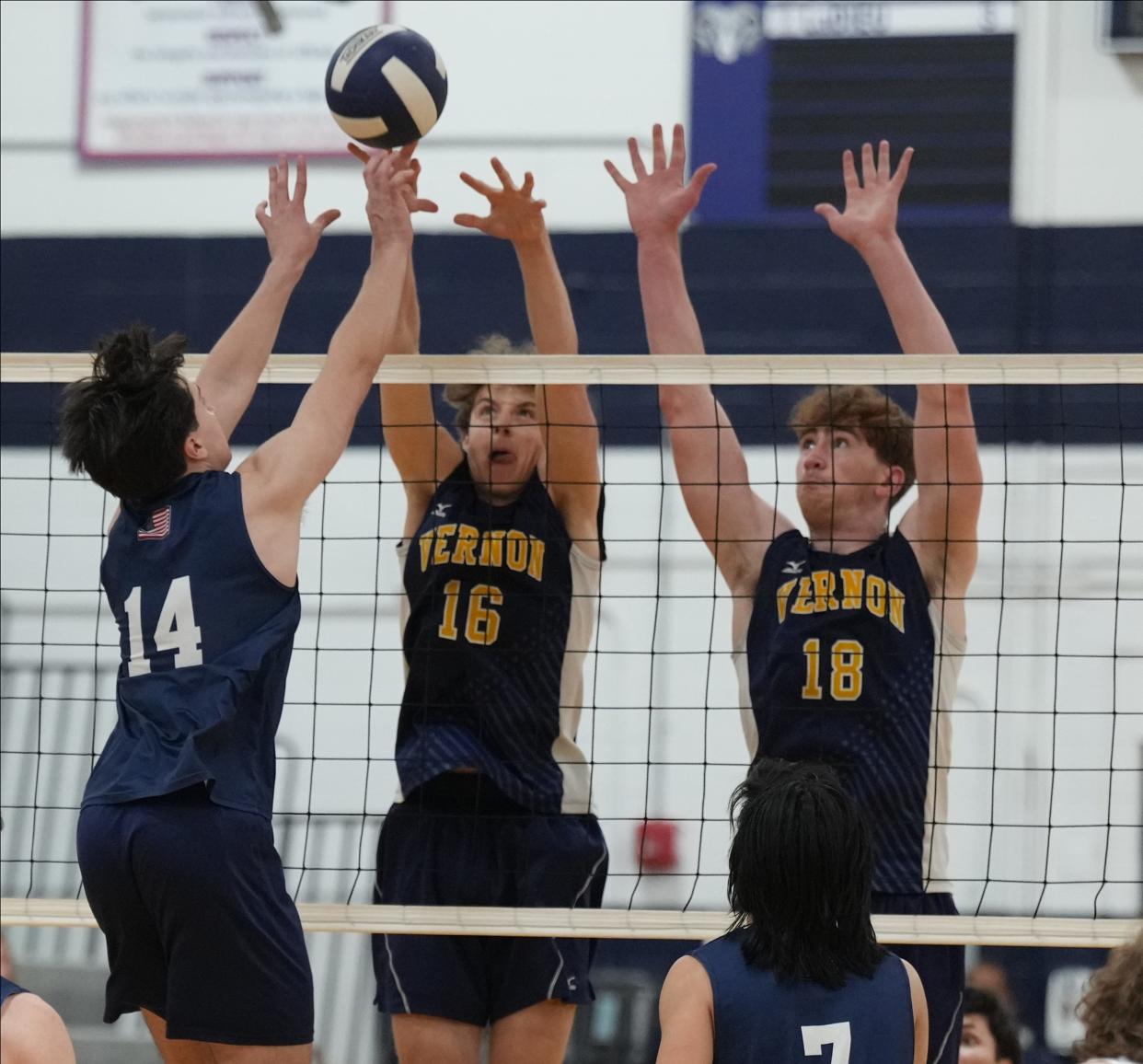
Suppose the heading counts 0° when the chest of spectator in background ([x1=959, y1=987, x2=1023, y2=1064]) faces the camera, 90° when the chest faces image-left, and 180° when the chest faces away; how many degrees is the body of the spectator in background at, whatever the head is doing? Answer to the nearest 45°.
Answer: approximately 45°

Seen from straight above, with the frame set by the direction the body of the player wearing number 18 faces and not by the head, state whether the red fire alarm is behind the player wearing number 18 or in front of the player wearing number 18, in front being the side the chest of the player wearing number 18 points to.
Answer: behind

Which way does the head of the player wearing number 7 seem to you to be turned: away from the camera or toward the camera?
away from the camera

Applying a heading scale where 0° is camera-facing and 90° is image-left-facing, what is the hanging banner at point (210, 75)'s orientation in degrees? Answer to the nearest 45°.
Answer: approximately 0°

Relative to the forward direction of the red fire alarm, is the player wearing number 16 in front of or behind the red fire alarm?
in front

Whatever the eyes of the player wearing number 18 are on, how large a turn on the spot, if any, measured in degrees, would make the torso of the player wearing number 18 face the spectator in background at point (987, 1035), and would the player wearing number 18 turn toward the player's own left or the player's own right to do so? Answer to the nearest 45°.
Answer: approximately 180°

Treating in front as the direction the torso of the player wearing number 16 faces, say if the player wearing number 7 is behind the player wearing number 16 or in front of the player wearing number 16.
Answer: in front

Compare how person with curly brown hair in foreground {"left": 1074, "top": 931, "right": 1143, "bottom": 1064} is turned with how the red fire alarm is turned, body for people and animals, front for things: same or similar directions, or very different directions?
very different directions

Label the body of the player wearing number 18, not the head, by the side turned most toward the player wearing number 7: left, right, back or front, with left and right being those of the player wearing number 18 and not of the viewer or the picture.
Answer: front

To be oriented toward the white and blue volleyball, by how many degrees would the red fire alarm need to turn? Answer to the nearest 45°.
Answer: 0° — it already faces it

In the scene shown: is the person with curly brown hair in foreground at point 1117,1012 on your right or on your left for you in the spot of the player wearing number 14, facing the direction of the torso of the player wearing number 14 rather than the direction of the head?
on your right

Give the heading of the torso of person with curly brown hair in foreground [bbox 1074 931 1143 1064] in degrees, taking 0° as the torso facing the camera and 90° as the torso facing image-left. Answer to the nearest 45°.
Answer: approximately 180°

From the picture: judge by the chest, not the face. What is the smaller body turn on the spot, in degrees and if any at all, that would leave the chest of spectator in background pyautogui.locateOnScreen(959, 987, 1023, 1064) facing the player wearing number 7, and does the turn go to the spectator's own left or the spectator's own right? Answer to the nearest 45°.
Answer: approximately 45° to the spectator's own left

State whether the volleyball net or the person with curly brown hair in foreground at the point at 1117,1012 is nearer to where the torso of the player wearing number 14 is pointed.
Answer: the volleyball net

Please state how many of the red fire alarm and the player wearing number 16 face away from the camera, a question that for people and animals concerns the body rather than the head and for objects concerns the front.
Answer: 0

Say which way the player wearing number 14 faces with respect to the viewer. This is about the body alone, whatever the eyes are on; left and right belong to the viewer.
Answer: facing away from the viewer and to the right of the viewer
